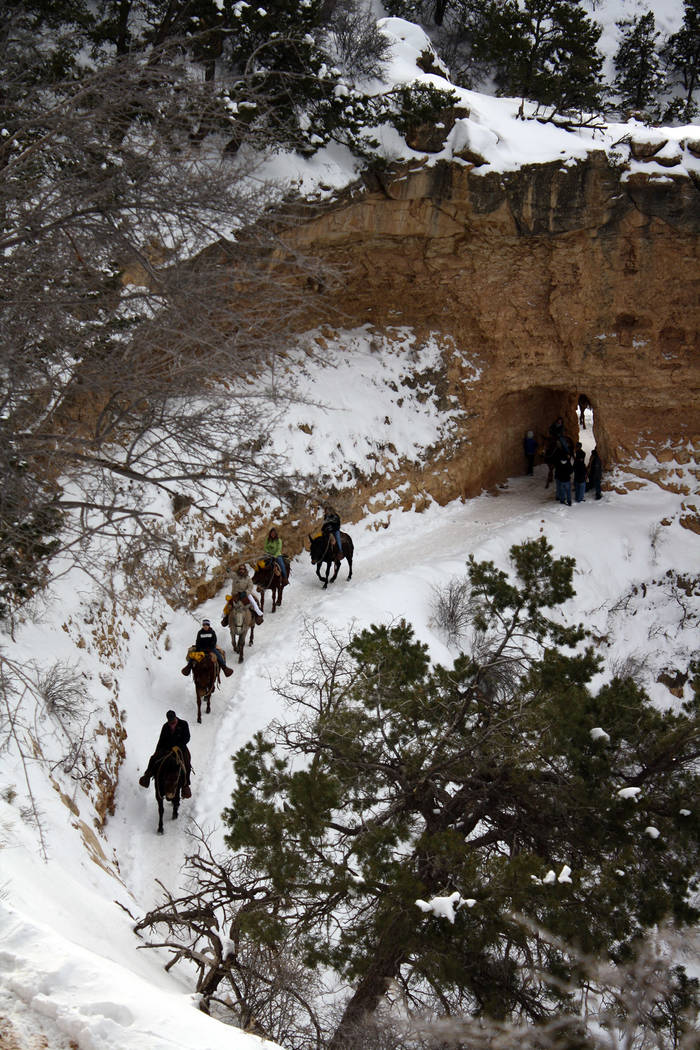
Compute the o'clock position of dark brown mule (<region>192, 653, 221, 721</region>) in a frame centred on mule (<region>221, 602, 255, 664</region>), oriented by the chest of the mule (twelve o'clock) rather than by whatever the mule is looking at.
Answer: The dark brown mule is roughly at 12 o'clock from the mule.

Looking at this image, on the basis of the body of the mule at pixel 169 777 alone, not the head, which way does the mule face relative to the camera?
toward the camera

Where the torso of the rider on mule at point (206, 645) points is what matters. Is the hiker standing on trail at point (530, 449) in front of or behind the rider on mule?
behind

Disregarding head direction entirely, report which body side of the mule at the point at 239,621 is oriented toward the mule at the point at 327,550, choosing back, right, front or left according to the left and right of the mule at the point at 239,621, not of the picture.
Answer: back

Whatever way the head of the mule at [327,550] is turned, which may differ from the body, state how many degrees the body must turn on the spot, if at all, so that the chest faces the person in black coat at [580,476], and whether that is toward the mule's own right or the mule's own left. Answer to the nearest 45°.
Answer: approximately 180°

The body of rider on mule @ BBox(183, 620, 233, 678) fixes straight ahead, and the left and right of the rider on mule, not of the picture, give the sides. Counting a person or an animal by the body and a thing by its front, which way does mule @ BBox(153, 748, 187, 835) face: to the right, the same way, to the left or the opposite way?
the same way

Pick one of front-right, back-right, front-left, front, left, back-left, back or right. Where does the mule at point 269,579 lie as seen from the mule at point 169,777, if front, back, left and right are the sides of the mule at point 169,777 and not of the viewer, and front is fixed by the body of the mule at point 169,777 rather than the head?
back

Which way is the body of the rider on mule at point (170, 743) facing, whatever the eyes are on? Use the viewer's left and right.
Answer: facing the viewer

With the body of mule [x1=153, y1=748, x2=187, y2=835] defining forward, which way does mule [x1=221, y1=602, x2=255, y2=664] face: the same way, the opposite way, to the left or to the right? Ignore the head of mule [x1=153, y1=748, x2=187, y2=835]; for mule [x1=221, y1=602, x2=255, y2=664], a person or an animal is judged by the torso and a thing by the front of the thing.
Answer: the same way

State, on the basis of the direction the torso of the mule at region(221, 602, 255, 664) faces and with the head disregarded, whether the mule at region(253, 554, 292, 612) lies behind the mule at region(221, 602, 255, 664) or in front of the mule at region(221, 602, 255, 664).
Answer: behind

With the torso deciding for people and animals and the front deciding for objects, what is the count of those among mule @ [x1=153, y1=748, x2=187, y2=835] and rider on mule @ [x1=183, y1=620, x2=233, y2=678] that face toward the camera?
2

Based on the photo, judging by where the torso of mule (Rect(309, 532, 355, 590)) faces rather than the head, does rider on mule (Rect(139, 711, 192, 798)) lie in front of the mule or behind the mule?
in front

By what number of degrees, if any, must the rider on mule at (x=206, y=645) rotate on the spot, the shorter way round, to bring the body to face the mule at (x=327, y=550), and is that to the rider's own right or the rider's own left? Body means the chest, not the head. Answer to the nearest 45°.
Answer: approximately 180°

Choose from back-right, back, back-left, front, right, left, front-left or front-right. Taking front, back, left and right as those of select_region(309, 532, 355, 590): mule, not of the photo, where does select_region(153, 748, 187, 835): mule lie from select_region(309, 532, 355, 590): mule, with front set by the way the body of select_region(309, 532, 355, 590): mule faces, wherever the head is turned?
front-left

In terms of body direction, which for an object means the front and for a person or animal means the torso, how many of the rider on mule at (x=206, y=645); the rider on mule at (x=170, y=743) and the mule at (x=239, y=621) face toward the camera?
3
